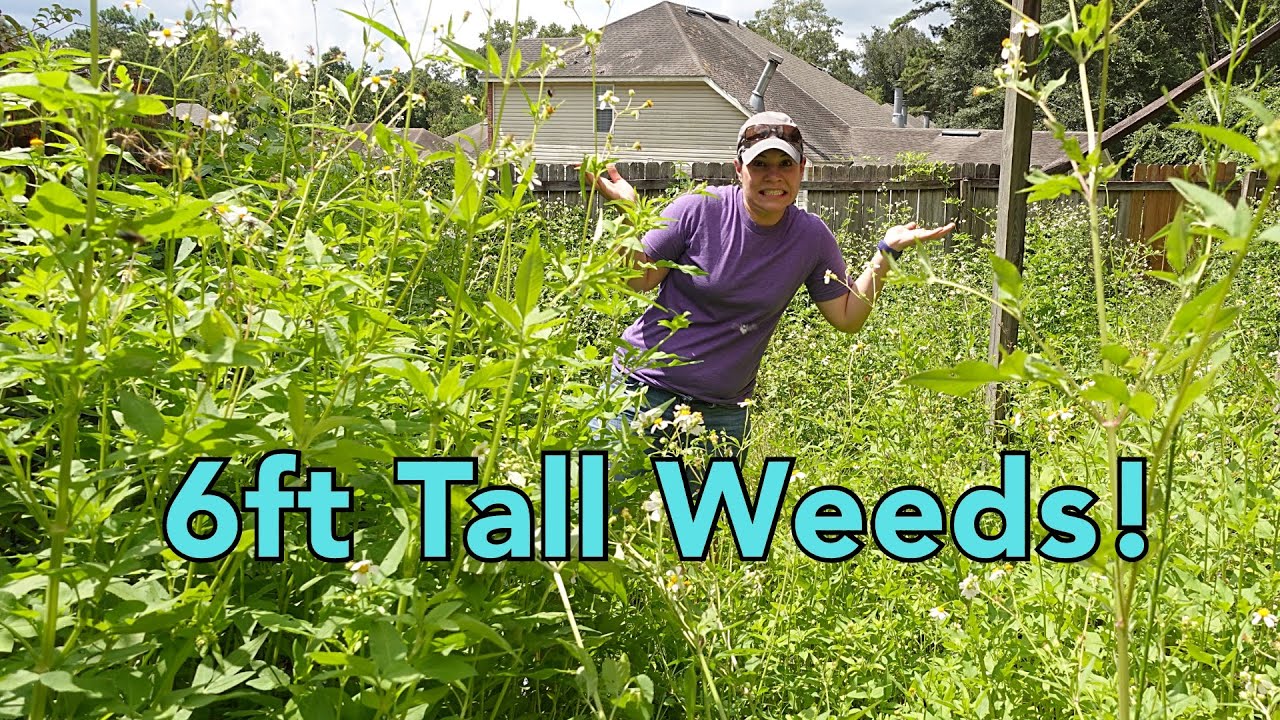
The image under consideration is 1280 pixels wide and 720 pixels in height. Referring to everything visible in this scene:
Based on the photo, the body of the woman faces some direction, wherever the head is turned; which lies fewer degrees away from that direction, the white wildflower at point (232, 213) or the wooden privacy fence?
the white wildflower

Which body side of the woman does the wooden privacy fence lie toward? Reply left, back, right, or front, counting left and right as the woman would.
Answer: back

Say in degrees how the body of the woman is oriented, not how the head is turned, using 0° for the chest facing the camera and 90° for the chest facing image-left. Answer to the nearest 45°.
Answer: approximately 0°

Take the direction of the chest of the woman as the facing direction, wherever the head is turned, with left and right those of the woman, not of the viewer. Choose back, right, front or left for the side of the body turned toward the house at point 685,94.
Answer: back

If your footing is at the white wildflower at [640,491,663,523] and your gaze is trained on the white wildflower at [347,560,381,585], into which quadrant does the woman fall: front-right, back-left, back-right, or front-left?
back-right

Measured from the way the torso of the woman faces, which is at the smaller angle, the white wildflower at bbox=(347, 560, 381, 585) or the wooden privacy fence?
the white wildflower

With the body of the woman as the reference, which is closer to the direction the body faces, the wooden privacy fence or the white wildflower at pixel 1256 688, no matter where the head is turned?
the white wildflower

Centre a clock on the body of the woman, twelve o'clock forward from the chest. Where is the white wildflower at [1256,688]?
The white wildflower is roughly at 11 o'clock from the woman.

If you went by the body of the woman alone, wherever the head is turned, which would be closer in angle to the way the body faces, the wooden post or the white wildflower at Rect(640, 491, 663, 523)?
the white wildflower

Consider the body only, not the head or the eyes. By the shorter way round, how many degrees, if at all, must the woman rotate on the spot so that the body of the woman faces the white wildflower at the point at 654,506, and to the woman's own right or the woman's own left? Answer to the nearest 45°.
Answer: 0° — they already face it

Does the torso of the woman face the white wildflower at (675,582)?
yes

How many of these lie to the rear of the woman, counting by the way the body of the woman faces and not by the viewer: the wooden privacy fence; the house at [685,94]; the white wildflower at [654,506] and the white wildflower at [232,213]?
2

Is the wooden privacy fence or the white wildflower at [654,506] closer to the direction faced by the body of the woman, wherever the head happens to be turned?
the white wildflower

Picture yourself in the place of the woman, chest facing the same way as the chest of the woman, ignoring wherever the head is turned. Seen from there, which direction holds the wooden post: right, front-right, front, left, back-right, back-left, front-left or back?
back-left

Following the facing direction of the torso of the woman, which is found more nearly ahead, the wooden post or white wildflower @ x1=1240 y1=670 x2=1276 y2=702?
the white wildflower
